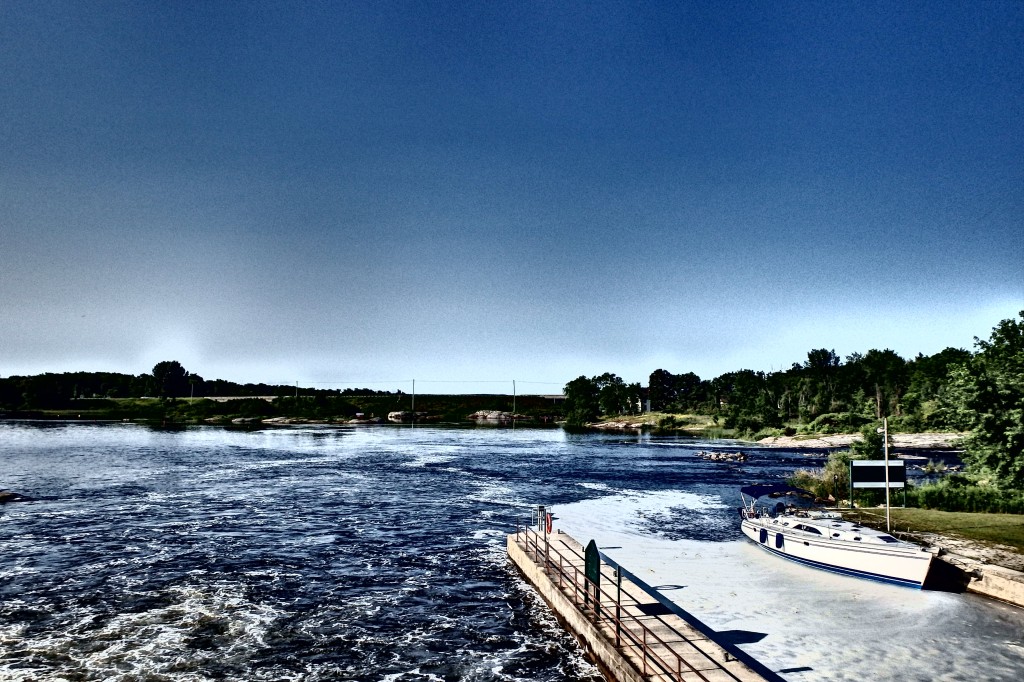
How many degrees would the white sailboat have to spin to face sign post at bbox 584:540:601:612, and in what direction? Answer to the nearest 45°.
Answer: approximately 90° to its right

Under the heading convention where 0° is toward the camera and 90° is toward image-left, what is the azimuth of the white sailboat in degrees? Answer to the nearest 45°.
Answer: approximately 315°

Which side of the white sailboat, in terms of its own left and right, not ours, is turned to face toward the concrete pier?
right

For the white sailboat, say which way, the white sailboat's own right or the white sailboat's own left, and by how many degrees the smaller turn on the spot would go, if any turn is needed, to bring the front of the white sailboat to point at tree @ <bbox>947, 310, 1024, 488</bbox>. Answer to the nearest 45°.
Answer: approximately 90° to the white sailboat's own left

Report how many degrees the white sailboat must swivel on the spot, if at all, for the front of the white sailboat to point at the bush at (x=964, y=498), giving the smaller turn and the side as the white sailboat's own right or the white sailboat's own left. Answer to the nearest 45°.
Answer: approximately 135° to the white sailboat's own left
